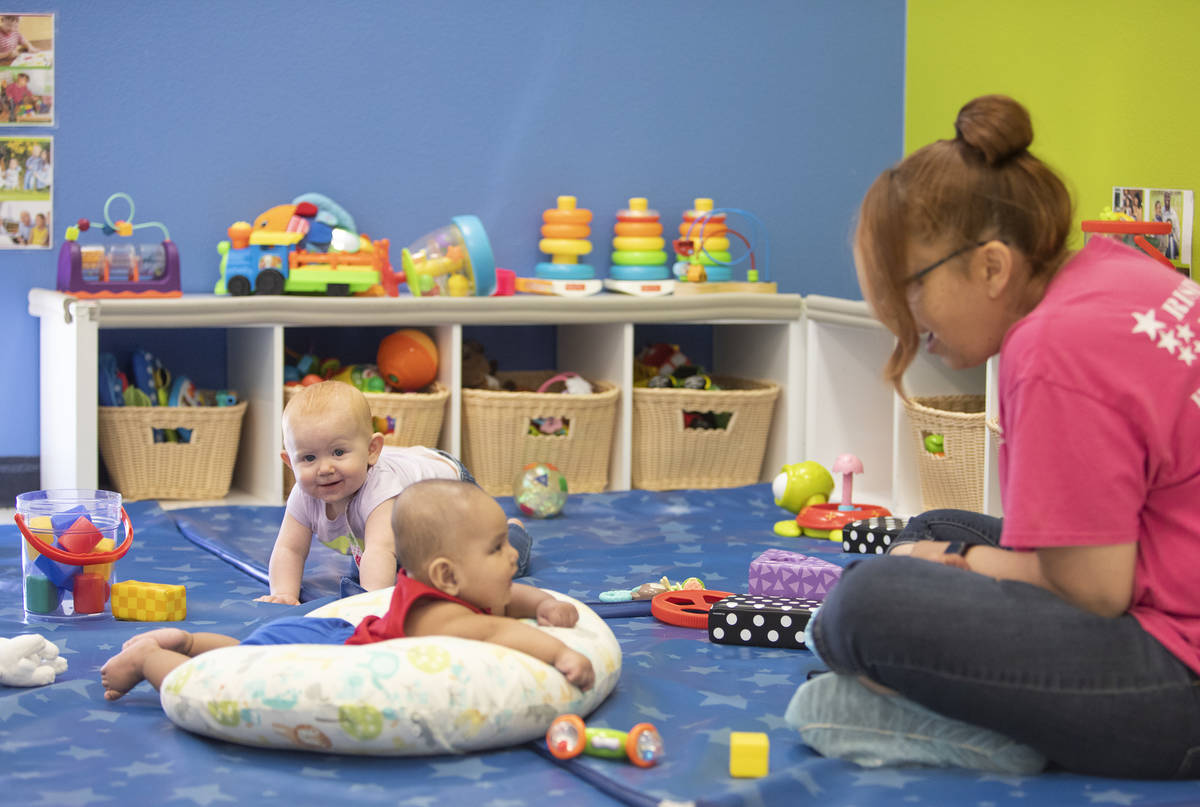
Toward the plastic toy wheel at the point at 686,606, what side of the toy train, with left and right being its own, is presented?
left

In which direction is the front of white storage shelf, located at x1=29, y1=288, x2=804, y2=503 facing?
toward the camera

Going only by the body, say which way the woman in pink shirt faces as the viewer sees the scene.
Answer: to the viewer's left

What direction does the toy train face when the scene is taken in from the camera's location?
facing to the left of the viewer

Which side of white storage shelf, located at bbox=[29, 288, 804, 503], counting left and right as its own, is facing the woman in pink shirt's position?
front

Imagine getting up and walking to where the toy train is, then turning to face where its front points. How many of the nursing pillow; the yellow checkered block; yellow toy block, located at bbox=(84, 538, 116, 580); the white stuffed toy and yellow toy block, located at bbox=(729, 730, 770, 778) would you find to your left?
5

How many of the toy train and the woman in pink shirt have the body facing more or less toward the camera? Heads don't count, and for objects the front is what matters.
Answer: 0

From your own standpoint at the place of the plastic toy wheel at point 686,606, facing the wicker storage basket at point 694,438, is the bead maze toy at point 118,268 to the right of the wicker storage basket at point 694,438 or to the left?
left

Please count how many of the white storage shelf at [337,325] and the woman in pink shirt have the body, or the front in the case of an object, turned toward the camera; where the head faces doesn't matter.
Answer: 1

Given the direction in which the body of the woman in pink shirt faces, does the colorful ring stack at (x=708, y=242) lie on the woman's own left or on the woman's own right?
on the woman's own right

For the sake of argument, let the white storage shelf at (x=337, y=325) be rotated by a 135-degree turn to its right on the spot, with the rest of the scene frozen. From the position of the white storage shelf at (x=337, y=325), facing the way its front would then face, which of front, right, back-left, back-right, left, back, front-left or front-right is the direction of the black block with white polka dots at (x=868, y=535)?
back

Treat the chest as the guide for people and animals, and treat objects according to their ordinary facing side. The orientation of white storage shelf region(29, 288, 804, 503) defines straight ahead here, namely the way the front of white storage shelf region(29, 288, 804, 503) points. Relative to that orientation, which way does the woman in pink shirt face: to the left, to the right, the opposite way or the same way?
to the right

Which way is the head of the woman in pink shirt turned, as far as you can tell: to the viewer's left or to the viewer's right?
to the viewer's left
